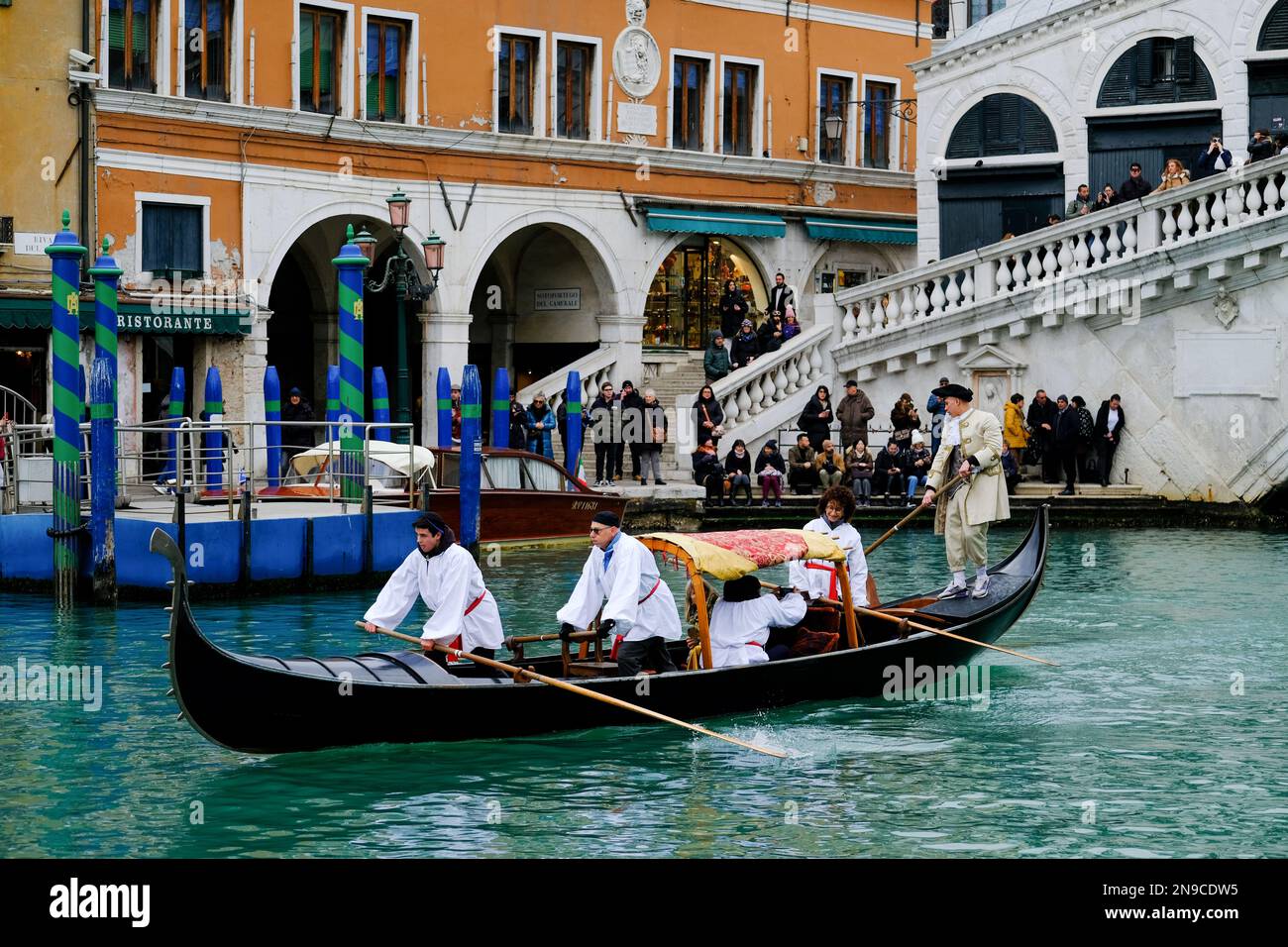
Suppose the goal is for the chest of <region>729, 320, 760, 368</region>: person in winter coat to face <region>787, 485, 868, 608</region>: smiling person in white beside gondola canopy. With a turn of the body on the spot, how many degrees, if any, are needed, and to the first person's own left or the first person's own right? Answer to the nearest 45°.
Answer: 0° — they already face them

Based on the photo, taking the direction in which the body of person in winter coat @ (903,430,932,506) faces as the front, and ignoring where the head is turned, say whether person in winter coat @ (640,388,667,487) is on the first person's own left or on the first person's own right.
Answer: on the first person's own right

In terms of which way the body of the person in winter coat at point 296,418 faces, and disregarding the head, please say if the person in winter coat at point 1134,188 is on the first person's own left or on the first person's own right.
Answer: on the first person's own left

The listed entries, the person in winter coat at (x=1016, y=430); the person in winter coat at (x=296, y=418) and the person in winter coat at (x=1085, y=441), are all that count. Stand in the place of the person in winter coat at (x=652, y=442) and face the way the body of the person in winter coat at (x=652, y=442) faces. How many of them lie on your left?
2

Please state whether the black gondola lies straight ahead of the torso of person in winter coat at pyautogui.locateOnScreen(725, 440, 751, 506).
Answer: yes

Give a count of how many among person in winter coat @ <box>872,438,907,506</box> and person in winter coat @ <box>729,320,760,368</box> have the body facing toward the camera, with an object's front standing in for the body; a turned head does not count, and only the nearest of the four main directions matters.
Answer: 2

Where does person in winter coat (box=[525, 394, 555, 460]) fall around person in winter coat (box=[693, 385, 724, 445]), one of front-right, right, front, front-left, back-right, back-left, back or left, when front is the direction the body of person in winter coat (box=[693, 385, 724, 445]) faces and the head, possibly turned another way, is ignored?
right

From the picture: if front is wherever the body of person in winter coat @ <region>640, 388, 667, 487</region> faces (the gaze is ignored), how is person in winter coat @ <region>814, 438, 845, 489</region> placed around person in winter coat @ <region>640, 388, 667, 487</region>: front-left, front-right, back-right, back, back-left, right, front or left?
left
